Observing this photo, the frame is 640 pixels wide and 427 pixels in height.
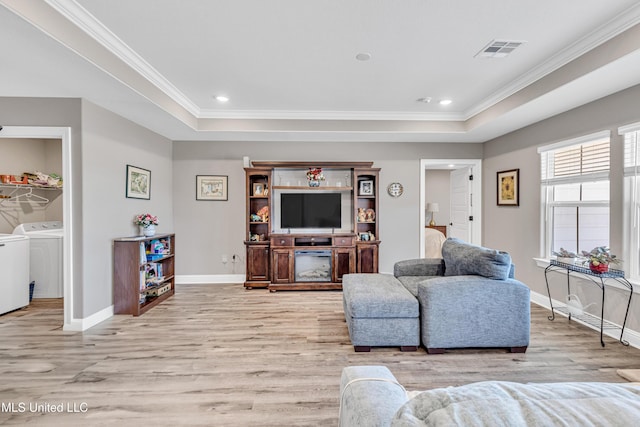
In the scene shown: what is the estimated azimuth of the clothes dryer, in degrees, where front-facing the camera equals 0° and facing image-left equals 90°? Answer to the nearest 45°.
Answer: approximately 0°

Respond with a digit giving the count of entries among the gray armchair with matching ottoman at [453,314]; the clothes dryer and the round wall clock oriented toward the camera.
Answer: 2

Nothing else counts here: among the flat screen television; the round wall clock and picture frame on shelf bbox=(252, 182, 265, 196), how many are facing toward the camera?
3

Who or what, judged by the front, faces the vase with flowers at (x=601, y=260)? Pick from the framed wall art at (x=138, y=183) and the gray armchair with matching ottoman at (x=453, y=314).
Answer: the framed wall art

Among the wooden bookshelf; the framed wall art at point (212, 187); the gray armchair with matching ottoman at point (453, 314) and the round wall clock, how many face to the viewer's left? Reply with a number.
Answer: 1

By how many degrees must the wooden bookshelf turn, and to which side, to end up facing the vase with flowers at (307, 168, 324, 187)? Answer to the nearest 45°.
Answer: approximately 45° to its left

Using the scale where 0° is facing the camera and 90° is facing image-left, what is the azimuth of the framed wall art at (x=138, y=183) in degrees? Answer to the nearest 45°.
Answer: approximately 315°

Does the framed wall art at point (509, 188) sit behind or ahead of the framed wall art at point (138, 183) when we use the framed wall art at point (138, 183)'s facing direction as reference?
ahead

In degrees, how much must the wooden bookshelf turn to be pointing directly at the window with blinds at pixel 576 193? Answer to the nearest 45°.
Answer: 0° — it already faces it

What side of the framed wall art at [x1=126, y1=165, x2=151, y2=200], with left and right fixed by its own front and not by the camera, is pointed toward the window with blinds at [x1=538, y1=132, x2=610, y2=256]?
front

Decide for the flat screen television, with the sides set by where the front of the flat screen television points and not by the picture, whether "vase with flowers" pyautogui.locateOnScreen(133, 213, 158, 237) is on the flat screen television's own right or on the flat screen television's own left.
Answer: on the flat screen television's own right

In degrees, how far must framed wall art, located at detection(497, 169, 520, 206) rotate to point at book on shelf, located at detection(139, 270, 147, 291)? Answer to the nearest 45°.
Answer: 0° — it already faces it
